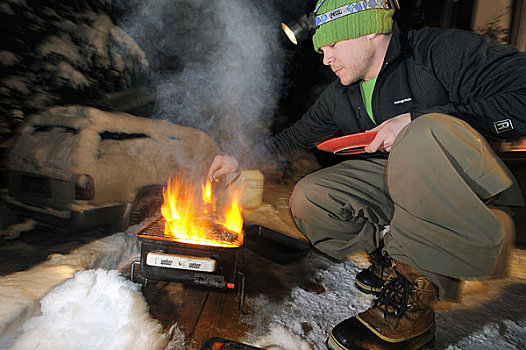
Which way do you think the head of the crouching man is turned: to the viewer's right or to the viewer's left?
to the viewer's left

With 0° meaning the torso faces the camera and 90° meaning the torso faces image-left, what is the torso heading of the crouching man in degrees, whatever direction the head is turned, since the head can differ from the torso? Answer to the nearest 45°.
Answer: approximately 45°

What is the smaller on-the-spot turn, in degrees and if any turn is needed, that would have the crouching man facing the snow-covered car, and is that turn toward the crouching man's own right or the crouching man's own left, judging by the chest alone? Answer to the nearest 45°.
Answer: approximately 45° to the crouching man's own right

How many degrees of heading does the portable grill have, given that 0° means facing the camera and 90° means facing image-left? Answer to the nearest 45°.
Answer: approximately 0°

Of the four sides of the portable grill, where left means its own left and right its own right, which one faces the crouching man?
left

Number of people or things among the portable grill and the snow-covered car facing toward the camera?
1
